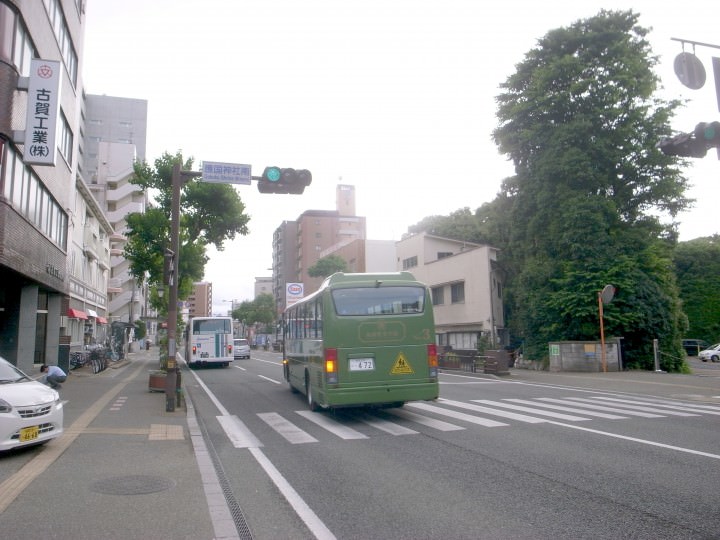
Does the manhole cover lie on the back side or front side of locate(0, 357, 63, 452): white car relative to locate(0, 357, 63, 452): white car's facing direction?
on the front side

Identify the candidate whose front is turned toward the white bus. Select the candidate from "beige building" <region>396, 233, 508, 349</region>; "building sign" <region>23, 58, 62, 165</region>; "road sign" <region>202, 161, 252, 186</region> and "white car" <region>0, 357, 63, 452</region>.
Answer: the beige building

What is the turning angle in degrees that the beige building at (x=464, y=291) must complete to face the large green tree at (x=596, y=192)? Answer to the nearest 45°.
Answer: approximately 90° to its left

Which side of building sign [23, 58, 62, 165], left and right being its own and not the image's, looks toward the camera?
front

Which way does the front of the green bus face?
away from the camera

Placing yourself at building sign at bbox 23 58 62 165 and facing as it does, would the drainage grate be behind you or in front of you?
in front

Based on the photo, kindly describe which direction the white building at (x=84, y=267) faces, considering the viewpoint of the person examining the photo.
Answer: facing to the right of the viewer

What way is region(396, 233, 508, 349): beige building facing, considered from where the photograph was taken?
facing the viewer and to the left of the viewer

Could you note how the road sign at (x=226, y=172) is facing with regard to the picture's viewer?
facing the viewer

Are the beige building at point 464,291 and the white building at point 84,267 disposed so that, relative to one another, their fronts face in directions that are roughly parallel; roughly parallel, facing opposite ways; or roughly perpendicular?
roughly parallel, facing opposite ways
